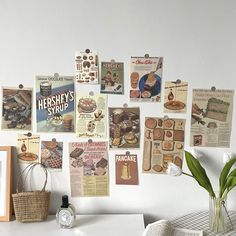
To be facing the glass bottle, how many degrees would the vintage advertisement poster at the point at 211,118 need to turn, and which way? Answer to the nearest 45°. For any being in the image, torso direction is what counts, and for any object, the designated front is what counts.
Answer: approximately 45° to its right
